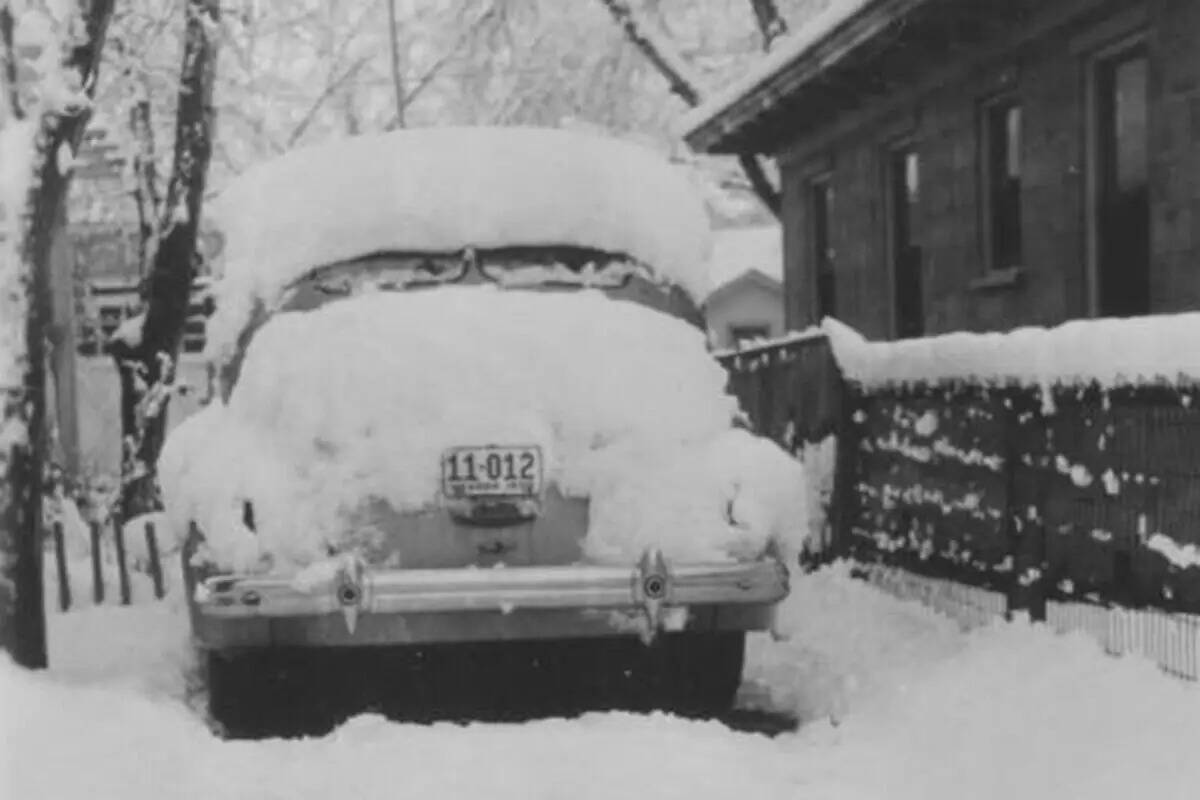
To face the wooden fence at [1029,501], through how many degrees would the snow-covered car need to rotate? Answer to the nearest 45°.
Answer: approximately 90° to its right

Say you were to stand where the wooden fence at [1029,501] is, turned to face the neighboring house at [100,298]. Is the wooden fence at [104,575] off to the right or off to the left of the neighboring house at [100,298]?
left

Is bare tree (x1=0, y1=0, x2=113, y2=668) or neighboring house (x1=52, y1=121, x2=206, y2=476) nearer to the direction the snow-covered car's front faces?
the neighboring house

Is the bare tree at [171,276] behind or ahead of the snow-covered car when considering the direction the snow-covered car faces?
ahead

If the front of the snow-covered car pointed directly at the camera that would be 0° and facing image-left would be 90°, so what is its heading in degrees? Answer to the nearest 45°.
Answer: approximately 180°
